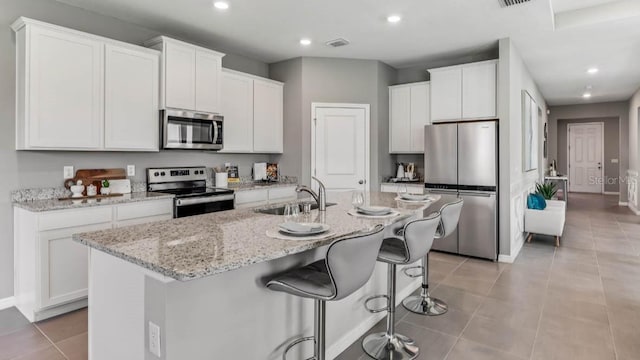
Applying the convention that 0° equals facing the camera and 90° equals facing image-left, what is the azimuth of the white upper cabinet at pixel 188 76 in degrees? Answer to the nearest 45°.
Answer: approximately 315°

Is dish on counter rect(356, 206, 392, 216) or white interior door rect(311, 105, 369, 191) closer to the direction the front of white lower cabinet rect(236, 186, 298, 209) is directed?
the dish on counter

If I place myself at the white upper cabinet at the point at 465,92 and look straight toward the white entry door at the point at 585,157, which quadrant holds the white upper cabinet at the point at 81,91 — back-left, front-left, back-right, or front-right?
back-left

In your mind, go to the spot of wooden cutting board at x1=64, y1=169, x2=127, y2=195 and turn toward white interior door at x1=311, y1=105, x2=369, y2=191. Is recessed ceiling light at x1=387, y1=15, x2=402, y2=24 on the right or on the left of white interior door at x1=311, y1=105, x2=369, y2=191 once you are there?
right

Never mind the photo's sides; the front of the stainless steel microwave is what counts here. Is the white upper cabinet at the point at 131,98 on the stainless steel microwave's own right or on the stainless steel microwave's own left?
on the stainless steel microwave's own right
